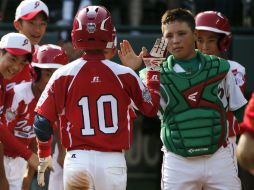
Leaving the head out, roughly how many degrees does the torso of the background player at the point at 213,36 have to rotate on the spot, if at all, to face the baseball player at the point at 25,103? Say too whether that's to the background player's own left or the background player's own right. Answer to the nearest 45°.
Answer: approximately 45° to the background player's own right

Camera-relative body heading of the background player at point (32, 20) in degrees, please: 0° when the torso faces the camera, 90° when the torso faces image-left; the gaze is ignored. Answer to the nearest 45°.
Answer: approximately 315°

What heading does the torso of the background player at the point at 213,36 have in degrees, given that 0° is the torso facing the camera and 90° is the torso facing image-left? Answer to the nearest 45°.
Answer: approximately 45°

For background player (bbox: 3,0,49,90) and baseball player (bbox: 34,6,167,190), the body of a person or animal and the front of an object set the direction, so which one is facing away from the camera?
the baseball player

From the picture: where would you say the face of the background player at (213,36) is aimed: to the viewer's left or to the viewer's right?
to the viewer's left

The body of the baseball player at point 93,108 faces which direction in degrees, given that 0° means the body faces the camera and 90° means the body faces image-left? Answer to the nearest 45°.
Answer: approximately 180°

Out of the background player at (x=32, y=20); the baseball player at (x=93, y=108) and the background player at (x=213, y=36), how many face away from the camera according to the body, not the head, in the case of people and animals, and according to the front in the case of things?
1

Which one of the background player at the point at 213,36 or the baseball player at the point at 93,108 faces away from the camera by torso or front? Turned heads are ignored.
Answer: the baseball player

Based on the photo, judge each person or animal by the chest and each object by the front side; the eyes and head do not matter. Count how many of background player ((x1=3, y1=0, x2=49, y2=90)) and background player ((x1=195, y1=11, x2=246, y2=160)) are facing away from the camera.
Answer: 0

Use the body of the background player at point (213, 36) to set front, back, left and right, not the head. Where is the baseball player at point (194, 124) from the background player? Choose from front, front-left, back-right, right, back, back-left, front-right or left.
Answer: front-left
